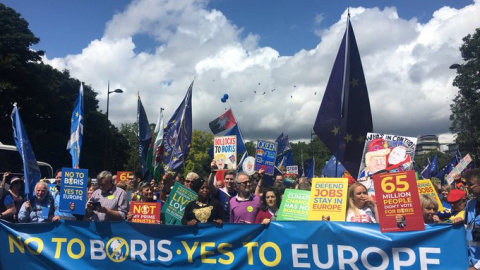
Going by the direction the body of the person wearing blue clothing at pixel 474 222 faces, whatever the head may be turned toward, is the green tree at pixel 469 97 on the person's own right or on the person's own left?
on the person's own right

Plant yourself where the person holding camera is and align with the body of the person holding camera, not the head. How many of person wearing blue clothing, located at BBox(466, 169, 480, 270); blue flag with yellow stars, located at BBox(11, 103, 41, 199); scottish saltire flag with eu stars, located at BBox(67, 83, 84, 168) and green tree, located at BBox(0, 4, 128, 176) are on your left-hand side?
1

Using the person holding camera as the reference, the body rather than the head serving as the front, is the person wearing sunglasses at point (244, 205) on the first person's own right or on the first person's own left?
on the first person's own left

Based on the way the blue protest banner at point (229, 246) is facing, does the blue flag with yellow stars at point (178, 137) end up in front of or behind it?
behind

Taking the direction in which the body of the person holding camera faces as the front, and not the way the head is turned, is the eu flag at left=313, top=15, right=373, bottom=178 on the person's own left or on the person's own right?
on the person's own left

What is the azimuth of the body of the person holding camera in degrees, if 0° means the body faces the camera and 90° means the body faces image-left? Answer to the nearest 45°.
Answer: approximately 45°

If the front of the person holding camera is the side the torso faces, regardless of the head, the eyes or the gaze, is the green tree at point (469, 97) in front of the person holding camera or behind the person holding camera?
behind

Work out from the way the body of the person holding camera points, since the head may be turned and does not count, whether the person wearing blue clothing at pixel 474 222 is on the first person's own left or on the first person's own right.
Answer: on the first person's own left
